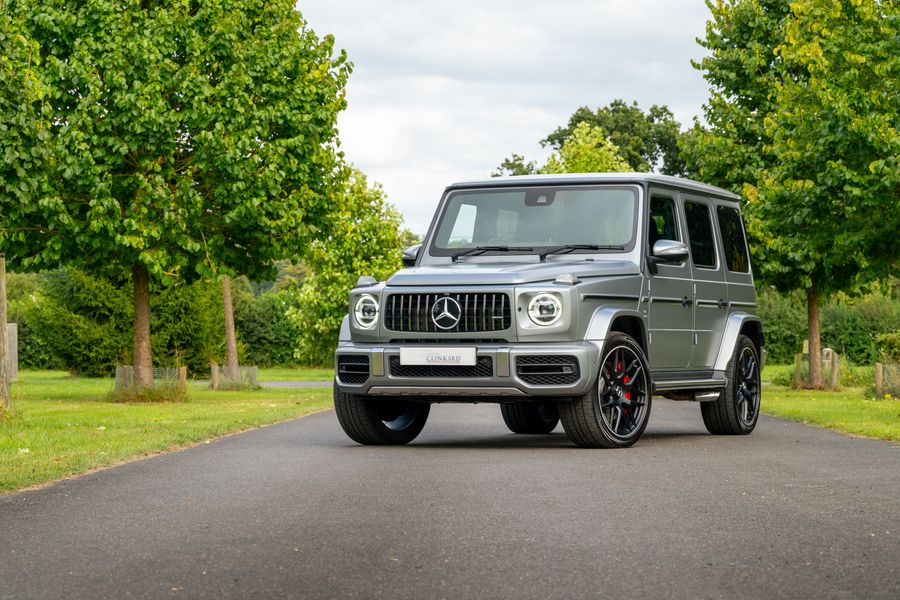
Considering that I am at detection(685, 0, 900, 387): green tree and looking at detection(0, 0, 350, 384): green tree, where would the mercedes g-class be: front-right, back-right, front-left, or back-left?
front-left

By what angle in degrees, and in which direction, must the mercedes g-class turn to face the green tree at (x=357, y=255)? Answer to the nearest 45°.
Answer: approximately 135° to its right

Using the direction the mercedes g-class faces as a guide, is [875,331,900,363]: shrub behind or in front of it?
behind

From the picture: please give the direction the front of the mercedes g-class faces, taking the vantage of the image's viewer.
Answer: facing the viewer and to the left of the viewer

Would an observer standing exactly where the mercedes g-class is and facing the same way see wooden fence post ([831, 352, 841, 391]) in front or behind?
behind

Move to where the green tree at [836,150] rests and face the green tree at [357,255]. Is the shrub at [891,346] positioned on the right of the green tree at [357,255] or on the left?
right

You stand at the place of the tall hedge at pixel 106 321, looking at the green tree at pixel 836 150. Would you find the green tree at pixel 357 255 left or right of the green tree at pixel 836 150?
left

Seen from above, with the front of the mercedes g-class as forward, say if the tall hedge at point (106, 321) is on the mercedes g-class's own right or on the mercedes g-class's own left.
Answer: on the mercedes g-class's own right

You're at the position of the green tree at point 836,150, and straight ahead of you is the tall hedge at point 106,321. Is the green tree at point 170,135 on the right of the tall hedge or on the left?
left

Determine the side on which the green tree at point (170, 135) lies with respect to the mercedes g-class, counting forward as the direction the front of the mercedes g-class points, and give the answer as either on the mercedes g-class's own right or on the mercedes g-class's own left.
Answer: on the mercedes g-class's own right

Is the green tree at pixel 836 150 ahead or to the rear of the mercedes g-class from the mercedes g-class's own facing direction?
to the rear
